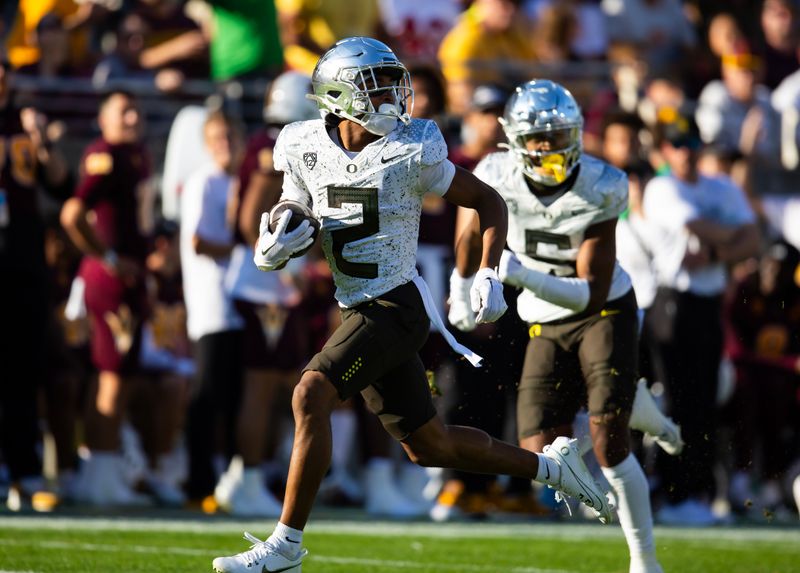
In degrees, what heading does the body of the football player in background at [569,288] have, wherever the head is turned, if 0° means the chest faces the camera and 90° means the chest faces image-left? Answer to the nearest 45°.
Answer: approximately 0°

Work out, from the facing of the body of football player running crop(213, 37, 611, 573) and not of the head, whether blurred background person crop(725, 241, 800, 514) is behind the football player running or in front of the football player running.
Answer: behind

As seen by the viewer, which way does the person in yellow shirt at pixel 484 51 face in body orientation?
toward the camera

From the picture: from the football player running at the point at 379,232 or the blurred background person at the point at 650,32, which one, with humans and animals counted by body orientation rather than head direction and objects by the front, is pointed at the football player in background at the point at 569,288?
the blurred background person

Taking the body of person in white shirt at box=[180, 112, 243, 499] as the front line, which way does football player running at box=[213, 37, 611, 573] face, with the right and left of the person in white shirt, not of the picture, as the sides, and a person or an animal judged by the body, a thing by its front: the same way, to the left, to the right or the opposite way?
to the right

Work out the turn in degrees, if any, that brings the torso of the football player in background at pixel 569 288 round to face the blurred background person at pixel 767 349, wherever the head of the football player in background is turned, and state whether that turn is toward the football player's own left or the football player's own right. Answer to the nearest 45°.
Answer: approximately 180°

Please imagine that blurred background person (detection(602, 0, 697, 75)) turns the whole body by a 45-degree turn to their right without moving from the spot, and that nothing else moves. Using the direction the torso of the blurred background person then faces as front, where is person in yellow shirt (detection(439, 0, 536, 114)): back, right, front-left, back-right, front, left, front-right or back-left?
front

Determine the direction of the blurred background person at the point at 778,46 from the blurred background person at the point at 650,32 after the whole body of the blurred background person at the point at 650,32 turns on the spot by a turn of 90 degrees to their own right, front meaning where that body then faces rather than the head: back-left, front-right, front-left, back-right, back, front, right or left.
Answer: back

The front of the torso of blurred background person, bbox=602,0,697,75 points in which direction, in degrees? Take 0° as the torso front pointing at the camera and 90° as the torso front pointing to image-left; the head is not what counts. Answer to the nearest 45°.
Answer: approximately 0°

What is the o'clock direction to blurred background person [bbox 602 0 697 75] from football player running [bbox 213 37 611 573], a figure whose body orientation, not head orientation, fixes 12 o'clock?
The blurred background person is roughly at 5 o'clock from the football player running.

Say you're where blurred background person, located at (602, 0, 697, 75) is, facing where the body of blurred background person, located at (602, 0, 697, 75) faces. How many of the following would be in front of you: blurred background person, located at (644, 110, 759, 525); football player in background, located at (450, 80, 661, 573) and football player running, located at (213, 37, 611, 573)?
3
